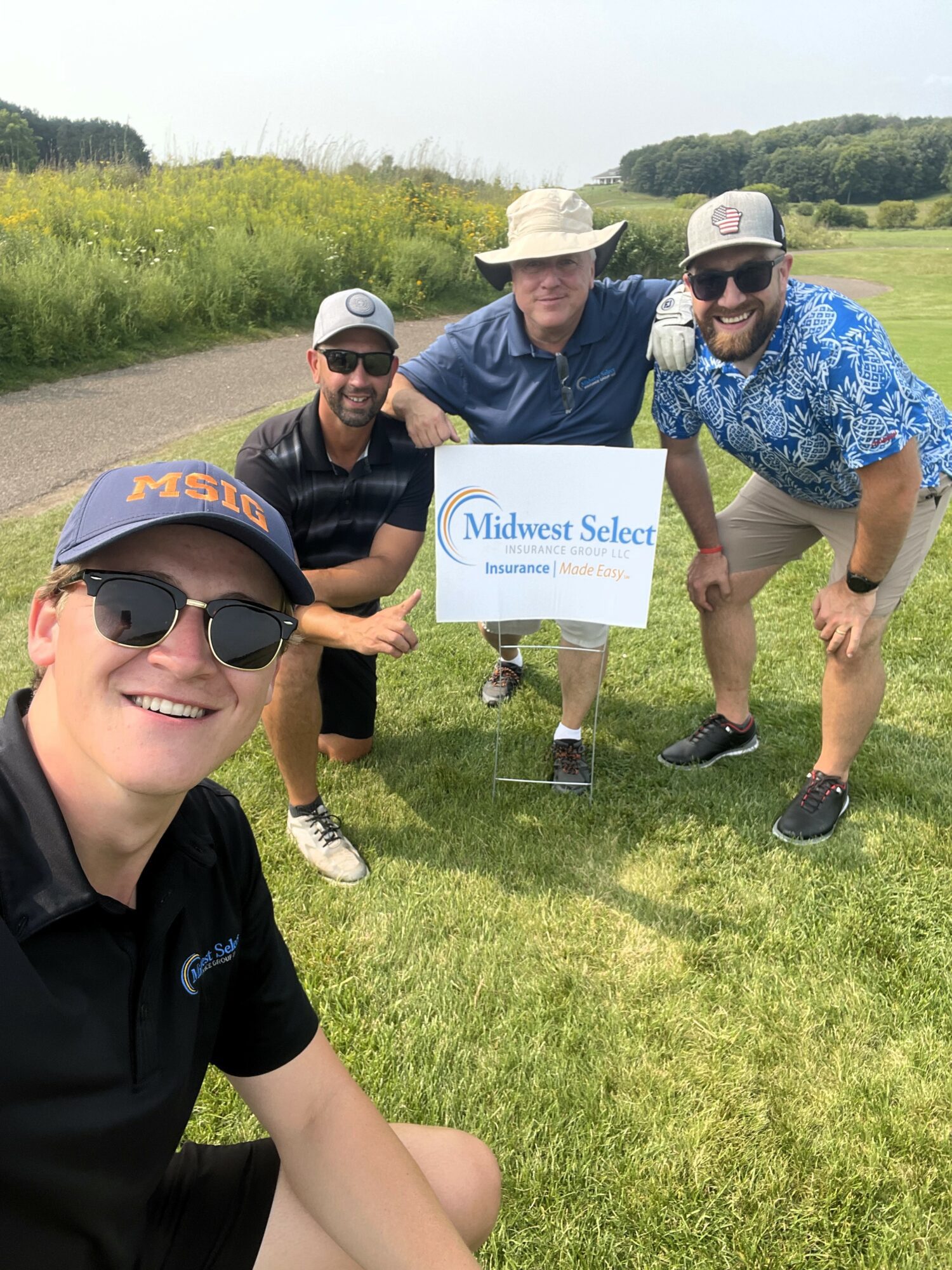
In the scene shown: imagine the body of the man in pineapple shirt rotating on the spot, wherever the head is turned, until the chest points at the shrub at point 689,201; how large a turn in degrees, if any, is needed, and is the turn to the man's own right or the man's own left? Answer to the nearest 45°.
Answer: approximately 135° to the man's own right

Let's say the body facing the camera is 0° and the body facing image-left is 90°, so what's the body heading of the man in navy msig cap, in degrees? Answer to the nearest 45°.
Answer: approximately 315°

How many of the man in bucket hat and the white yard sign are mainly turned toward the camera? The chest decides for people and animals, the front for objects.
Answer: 2

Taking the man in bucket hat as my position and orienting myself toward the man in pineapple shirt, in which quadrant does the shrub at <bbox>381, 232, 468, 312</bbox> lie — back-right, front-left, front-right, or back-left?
back-left

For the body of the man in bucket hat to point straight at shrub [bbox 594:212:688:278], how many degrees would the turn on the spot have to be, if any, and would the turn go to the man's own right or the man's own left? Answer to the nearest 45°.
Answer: approximately 180°

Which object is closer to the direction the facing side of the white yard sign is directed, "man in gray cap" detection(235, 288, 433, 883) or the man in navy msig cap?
the man in navy msig cap

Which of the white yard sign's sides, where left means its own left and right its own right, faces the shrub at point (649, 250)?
back

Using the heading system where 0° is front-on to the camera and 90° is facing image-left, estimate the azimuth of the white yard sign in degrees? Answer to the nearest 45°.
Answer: approximately 0°

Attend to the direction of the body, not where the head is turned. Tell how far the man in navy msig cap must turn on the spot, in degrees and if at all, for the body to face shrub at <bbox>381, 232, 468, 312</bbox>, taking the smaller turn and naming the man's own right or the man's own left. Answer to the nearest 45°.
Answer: approximately 135° to the man's own left

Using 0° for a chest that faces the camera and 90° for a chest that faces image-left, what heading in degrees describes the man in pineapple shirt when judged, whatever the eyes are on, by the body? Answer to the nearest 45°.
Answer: approximately 45°
